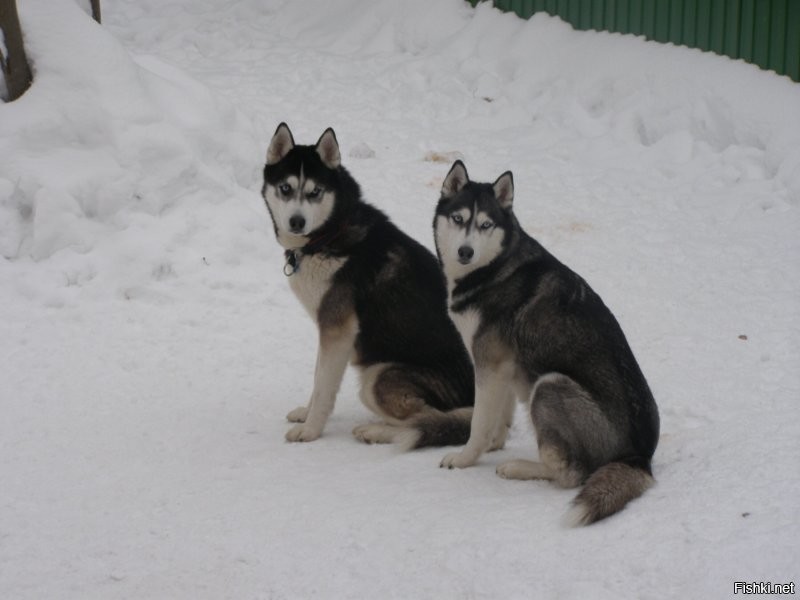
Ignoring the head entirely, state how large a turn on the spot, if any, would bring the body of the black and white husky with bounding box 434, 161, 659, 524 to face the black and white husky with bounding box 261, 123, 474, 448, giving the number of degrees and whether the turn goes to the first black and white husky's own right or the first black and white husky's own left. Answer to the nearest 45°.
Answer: approximately 45° to the first black and white husky's own right

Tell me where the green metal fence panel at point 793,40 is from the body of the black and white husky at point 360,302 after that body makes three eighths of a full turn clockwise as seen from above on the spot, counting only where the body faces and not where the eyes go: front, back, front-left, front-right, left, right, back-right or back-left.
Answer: front

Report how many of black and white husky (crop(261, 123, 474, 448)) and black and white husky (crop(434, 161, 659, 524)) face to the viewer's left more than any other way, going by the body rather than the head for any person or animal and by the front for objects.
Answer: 2

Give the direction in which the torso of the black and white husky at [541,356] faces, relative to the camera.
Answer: to the viewer's left

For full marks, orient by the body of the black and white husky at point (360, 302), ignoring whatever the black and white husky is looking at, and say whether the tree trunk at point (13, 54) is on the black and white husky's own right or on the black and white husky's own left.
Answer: on the black and white husky's own right

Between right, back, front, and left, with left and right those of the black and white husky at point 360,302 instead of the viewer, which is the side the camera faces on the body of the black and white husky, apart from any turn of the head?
left

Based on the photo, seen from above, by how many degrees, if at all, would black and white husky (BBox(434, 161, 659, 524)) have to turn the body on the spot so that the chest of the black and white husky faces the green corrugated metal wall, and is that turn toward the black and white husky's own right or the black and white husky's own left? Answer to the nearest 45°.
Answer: approximately 90° to the black and white husky's own right

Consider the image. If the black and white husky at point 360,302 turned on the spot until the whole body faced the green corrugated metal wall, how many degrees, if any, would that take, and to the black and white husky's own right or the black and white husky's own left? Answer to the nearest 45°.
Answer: approximately 135° to the black and white husky's own right

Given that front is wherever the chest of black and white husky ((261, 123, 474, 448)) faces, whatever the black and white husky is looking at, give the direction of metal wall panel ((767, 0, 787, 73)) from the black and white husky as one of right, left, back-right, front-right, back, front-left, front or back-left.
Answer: back-right
